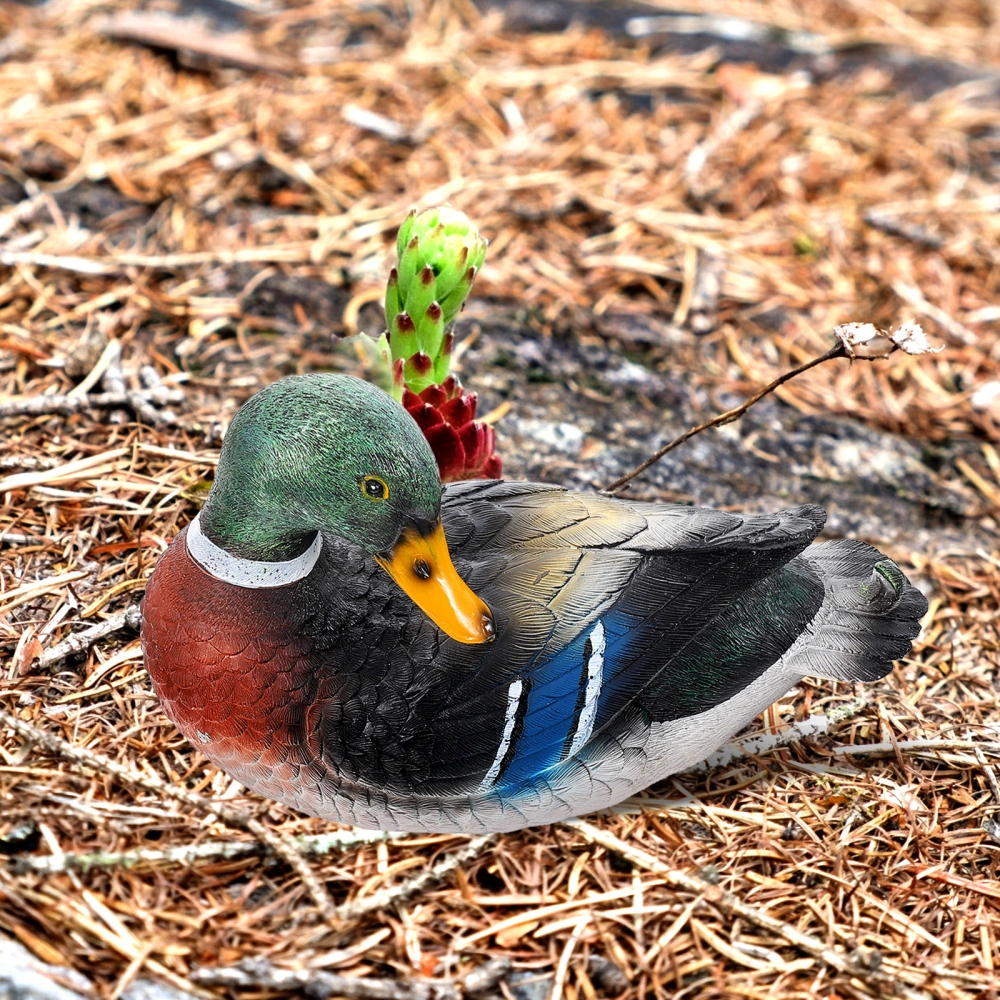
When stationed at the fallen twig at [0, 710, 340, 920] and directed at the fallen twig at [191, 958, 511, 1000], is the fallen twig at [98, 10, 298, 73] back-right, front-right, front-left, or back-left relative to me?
back-left

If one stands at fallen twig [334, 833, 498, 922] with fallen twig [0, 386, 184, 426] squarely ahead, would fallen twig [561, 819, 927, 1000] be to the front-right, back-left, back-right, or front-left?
back-right

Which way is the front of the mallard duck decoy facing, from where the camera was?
facing to the left of the viewer

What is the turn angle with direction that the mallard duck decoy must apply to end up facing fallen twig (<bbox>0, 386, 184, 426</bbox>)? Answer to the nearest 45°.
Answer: approximately 45° to its right
